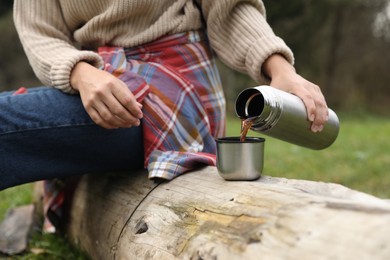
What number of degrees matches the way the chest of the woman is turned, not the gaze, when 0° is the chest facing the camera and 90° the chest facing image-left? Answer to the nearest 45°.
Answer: approximately 45°

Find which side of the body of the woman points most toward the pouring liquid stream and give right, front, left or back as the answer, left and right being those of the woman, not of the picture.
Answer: left

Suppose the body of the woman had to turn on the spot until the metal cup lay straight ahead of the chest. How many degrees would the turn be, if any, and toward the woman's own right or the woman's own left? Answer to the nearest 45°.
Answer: approximately 90° to the woman's own left
